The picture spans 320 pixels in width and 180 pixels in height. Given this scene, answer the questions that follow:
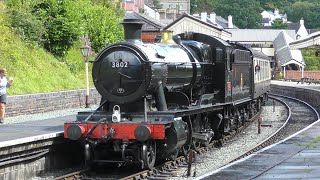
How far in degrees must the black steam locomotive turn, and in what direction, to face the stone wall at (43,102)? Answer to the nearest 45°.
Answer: approximately 90° to its right

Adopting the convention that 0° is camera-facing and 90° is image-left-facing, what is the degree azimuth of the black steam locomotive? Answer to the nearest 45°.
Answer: approximately 45°
